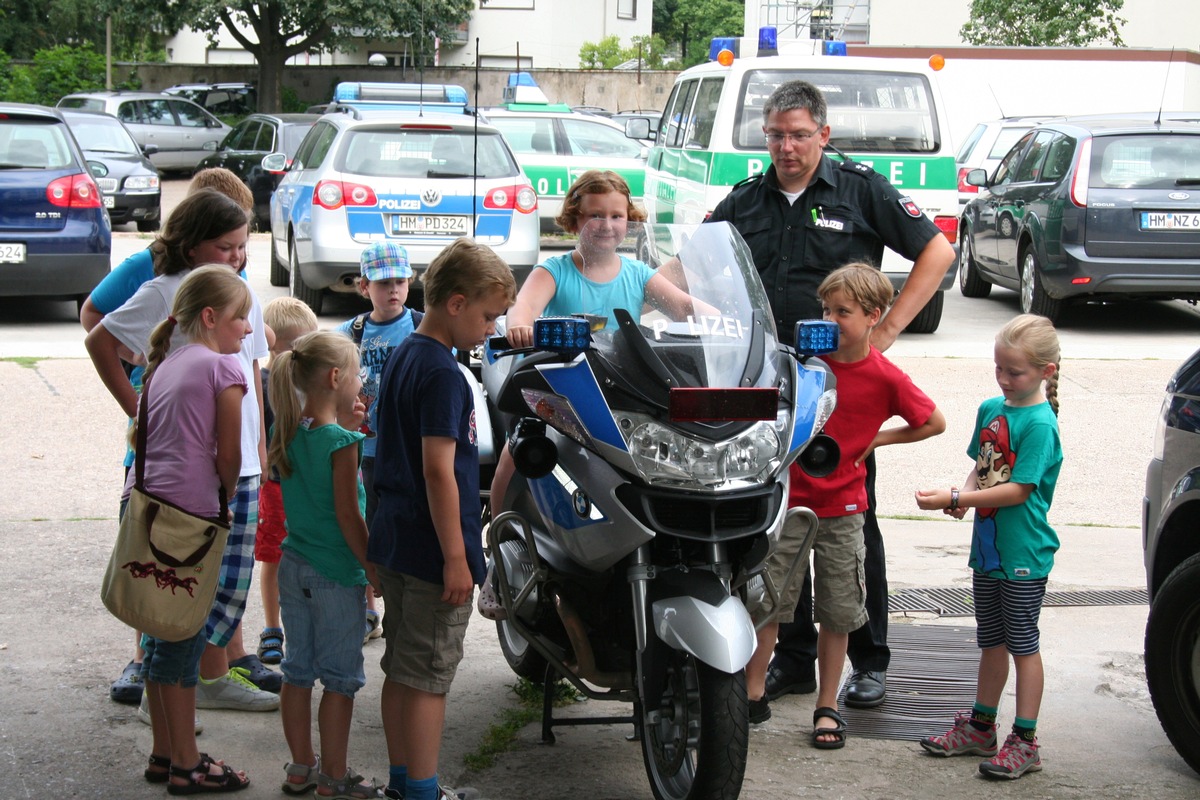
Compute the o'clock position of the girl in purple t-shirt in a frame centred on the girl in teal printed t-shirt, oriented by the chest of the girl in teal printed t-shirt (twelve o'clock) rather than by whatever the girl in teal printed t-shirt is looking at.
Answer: The girl in purple t-shirt is roughly at 1 o'clock from the girl in teal printed t-shirt.

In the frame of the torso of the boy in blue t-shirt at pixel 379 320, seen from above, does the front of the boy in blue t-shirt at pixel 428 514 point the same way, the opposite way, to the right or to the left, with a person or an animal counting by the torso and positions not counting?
to the left

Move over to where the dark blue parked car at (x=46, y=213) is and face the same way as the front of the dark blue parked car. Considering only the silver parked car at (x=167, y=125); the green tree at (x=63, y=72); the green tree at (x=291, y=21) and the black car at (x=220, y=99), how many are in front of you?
4

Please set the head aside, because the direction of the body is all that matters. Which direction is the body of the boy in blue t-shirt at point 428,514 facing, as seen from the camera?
to the viewer's right

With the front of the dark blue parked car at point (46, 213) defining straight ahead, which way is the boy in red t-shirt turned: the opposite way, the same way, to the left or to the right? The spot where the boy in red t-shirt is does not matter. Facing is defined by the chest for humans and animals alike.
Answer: to the left

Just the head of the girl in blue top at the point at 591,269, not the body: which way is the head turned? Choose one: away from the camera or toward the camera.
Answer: toward the camera

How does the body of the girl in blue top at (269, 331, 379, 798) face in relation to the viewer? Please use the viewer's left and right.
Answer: facing away from the viewer and to the right of the viewer

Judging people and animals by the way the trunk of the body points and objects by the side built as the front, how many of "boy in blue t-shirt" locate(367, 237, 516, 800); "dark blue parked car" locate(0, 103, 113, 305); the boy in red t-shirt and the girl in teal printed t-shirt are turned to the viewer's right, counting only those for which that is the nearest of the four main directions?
1

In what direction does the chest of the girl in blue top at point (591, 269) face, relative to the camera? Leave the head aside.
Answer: toward the camera

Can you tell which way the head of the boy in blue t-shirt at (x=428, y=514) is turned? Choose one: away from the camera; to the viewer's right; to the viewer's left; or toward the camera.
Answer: to the viewer's right

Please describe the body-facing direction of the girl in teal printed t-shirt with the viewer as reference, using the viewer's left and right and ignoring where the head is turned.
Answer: facing the viewer and to the left of the viewer

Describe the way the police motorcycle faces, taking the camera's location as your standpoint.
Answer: facing the viewer and to the right of the viewer
